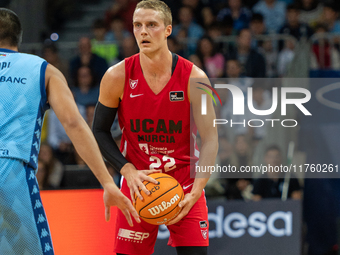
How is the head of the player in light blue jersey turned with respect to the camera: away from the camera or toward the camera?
away from the camera

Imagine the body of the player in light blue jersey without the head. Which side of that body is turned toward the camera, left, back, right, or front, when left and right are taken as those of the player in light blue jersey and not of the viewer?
back

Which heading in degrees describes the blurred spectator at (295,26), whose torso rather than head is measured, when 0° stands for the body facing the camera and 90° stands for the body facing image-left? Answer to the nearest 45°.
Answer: approximately 0°

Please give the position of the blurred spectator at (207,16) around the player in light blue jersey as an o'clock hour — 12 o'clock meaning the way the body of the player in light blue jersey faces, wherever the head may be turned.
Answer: The blurred spectator is roughly at 1 o'clock from the player in light blue jersey.

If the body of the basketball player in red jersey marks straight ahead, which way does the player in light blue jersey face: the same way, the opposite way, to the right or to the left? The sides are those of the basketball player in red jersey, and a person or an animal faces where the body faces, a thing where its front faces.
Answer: the opposite way

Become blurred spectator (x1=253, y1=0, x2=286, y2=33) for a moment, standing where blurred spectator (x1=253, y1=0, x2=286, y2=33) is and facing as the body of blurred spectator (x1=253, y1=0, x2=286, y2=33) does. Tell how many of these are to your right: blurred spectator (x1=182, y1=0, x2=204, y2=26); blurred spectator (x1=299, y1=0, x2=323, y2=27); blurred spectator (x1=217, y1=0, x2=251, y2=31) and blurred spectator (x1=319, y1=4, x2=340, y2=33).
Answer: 2

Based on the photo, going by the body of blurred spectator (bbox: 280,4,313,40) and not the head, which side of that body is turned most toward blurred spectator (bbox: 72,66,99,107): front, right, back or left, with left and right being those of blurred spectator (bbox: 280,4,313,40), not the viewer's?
right

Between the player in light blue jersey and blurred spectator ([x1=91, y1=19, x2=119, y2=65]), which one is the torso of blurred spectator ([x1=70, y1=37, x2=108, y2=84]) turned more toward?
the player in light blue jersey

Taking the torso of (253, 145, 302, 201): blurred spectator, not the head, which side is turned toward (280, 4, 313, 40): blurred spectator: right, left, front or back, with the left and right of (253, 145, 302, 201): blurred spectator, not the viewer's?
back

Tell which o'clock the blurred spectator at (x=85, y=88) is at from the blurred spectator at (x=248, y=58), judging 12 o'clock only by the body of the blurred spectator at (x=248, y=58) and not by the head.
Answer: the blurred spectator at (x=85, y=88) is roughly at 3 o'clock from the blurred spectator at (x=248, y=58).

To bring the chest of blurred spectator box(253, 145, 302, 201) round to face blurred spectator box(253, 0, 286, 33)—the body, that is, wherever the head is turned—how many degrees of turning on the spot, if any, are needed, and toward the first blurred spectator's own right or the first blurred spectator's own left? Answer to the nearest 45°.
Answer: approximately 180°

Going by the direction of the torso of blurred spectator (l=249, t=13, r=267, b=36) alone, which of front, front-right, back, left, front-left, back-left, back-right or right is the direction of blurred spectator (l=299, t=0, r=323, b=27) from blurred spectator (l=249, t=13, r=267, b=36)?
back-left
